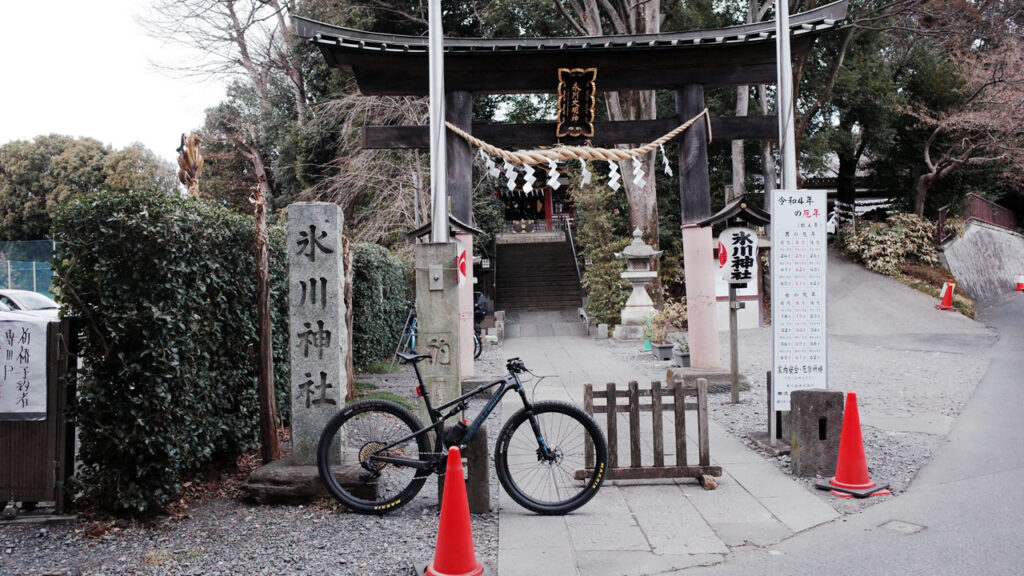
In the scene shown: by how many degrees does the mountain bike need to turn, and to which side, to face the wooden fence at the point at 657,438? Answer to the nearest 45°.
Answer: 0° — it already faces it

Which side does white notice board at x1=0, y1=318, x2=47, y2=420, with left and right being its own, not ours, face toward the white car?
back

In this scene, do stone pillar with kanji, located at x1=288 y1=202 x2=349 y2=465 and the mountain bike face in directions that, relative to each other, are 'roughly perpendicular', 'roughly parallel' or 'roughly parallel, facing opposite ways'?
roughly perpendicular

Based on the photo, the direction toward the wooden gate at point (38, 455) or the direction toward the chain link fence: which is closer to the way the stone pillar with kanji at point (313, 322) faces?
the wooden gate

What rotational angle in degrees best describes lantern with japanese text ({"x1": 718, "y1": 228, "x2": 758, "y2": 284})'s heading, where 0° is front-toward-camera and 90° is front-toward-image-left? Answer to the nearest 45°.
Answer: approximately 0°

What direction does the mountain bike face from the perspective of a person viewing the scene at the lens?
facing to the right of the viewer
